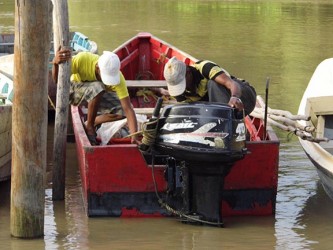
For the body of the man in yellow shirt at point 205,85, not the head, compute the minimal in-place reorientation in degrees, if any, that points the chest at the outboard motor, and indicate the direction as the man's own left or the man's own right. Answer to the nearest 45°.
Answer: approximately 45° to the man's own left

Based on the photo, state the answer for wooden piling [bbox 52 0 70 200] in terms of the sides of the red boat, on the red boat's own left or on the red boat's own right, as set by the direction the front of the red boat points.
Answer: on the red boat's own left

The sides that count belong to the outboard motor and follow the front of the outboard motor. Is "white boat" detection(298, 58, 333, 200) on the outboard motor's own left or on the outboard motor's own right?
on the outboard motor's own right

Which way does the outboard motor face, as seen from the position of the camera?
facing away from the viewer and to the left of the viewer

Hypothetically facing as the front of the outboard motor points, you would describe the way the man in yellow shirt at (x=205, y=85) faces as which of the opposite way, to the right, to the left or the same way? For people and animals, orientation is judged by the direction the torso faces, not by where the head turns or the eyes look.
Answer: to the left

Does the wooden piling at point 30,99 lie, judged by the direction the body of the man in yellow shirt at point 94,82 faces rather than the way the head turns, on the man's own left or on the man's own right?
on the man's own right

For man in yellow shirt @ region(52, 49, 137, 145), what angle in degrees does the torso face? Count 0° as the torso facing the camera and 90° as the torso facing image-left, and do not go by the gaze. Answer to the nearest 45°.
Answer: approximately 315°

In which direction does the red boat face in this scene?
away from the camera

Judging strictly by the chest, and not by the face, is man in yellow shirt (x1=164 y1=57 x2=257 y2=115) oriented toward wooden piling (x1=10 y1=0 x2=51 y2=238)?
yes

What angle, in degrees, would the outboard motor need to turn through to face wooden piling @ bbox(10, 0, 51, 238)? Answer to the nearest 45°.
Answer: approximately 45° to its left

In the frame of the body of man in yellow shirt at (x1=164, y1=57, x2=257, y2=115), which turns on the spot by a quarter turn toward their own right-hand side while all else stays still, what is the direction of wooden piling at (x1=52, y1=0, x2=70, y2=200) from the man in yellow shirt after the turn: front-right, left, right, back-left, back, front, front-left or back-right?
front-left
